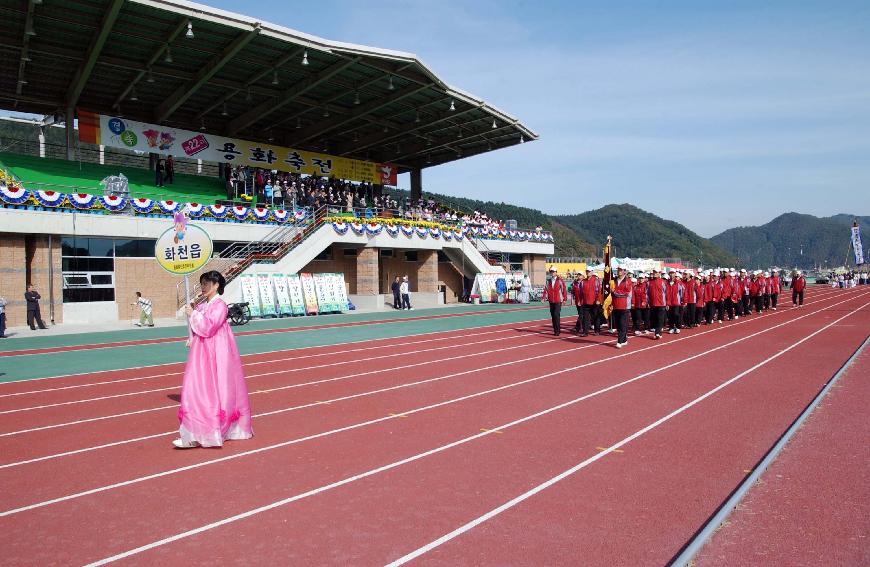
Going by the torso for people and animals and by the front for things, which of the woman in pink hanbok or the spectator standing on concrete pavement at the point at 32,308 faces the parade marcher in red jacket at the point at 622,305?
the spectator standing on concrete pavement at the point at 32,308

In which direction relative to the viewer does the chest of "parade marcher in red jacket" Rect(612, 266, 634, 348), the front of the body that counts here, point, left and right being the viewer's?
facing the viewer and to the left of the viewer

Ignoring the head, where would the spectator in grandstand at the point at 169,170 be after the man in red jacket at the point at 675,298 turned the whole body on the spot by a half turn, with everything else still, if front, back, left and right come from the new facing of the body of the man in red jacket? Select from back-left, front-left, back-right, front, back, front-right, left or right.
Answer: back-left

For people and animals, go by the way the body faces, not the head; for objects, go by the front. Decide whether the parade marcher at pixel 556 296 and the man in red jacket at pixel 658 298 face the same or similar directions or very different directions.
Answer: same or similar directions

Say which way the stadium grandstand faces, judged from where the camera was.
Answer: facing the viewer and to the right of the viewer

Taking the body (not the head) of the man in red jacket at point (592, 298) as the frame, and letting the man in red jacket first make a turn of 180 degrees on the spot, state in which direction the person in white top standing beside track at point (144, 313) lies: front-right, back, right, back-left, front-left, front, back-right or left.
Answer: back-left

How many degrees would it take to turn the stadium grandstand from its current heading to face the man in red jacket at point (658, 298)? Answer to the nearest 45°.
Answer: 0° — it already faces them

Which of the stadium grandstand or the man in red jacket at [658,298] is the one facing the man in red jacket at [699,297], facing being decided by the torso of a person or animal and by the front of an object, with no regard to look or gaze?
the stadium grandstand

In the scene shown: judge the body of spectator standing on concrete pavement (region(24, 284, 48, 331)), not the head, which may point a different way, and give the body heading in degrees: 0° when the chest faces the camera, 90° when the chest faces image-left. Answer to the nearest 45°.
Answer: approximately 315°

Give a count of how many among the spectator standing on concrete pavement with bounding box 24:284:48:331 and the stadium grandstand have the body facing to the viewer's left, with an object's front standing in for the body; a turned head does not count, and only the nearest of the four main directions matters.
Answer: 0

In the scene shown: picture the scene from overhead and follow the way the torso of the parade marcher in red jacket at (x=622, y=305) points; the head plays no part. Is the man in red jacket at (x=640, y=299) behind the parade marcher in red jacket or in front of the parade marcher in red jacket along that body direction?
behind

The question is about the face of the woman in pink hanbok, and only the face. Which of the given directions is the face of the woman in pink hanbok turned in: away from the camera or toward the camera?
toward the camera

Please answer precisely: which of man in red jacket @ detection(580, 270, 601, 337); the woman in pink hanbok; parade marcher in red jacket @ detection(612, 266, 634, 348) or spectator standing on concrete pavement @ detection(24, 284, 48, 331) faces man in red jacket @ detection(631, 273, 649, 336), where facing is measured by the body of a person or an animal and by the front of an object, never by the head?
spectator standing on concrete pavement @ detection(24, 284, 48, 331)

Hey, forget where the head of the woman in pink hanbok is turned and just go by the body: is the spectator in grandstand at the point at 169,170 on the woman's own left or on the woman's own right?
on the woman's own right

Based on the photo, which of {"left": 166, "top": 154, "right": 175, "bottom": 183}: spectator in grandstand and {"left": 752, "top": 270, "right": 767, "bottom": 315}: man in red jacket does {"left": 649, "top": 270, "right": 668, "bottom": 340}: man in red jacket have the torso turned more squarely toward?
the spectator in grandstand
